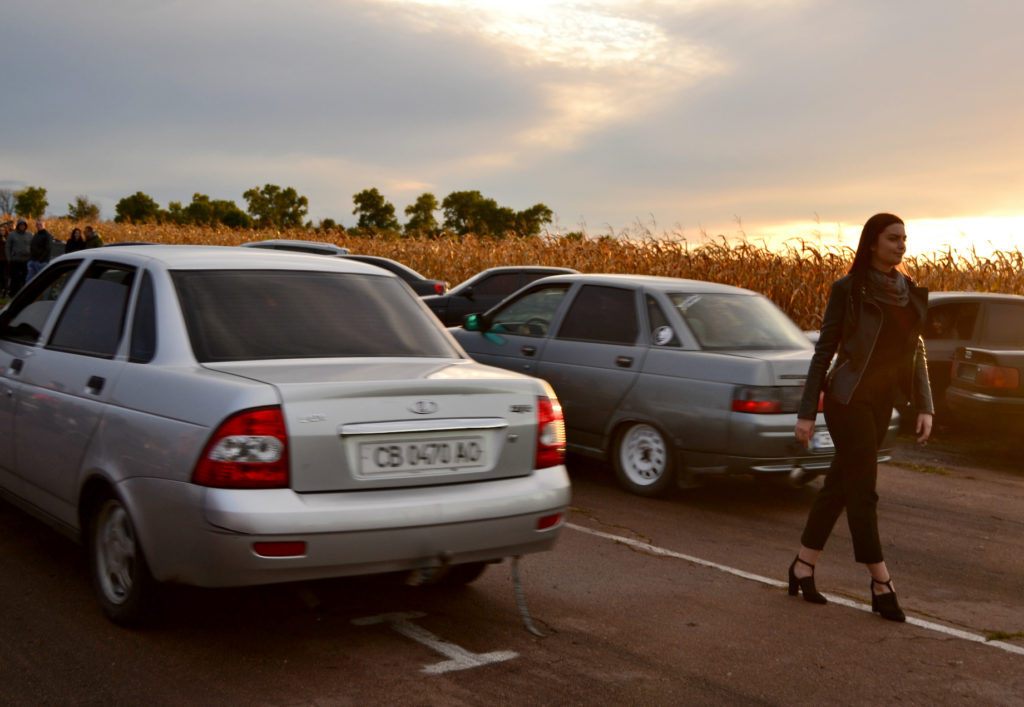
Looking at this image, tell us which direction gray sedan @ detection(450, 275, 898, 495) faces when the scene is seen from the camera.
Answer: facing away from the viewer and to the left of the viewer

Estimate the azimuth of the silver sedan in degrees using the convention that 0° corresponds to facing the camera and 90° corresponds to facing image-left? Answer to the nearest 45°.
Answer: approximately 135°

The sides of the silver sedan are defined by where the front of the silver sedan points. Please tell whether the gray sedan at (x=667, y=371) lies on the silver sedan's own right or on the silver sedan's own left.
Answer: on the silver sedan's own right

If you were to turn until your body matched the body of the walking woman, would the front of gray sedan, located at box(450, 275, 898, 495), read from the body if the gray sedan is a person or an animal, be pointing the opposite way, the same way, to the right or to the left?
the opposite way

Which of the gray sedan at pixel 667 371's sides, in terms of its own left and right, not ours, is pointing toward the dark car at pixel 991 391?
right

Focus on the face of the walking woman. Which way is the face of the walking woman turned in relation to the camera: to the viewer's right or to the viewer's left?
to the viewer's right

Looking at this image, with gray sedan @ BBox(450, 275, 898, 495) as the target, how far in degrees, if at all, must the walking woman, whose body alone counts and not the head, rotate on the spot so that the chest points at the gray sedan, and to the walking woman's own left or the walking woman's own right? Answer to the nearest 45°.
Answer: approximately 180°

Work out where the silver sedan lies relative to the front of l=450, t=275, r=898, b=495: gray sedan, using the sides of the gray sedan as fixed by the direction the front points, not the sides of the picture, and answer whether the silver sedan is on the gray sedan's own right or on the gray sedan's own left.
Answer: on the gray sedan's own left

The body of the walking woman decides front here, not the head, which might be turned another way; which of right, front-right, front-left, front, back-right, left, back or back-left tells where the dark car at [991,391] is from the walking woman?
back-left
